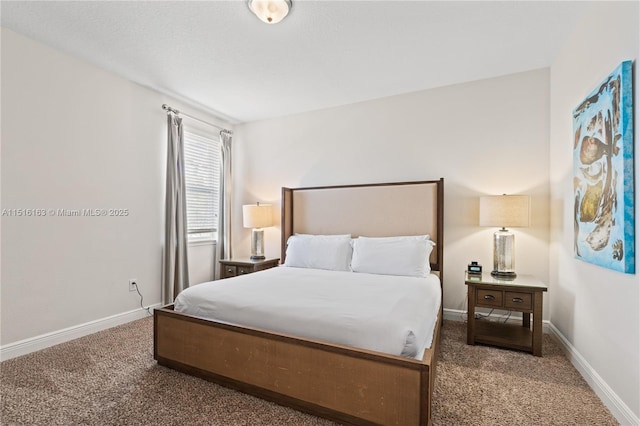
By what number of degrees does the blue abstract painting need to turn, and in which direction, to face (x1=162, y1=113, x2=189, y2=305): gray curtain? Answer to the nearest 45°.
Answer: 0° — it already faces it

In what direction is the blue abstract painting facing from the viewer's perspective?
to the viewer's left

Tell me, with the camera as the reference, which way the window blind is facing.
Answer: facing the viewer and to the right of the viewer

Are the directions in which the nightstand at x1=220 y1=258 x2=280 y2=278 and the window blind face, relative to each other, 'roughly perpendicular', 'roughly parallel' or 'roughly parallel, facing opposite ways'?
roughly perpendicular

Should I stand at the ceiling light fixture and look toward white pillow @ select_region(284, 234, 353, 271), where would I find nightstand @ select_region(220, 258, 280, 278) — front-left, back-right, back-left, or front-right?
front-left

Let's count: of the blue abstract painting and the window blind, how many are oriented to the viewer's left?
1

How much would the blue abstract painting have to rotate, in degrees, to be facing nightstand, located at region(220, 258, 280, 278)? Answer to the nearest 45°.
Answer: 0° — it already faces it

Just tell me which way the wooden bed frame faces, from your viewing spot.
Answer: facing the viewer and to the left of the viewer

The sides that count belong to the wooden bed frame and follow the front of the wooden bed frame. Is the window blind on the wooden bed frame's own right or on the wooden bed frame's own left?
on the wooden bed frame's own right

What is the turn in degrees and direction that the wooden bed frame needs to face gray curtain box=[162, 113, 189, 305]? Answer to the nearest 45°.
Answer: approximately 90° to its right

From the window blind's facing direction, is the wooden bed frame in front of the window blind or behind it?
in front

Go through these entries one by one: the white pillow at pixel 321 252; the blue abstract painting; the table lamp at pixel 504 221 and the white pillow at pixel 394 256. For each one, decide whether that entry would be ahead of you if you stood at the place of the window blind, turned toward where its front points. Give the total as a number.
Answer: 4

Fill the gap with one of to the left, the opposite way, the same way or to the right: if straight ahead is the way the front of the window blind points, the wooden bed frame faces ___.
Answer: to the right

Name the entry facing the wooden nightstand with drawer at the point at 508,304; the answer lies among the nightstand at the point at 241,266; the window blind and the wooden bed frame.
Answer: the window blind
